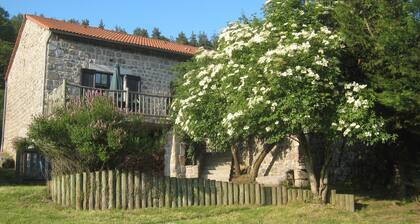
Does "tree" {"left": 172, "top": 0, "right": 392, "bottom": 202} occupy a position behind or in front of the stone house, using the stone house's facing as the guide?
in front

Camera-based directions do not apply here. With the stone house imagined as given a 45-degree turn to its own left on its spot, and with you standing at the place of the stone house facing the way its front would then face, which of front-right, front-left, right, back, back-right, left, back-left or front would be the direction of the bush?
right

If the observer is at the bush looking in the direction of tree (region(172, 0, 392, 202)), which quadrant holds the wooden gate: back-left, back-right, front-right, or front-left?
back-left

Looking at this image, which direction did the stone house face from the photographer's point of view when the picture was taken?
facing the viewer and to the right of the viewer
